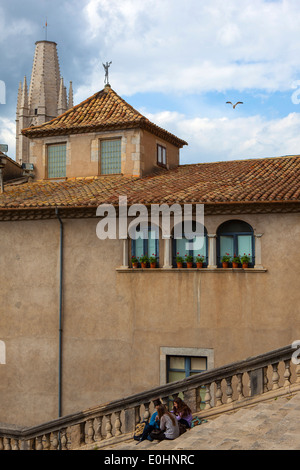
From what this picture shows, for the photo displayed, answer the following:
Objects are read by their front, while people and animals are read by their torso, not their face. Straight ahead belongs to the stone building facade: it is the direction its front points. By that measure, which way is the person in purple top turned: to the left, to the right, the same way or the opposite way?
to the right

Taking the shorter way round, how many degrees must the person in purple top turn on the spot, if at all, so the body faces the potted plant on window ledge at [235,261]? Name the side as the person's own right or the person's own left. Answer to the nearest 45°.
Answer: approximately 90° to the person's own right

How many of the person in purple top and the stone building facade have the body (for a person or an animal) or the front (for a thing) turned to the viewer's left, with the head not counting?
1

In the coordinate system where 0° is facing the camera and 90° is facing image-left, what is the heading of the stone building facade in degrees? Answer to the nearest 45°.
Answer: approximately 0°

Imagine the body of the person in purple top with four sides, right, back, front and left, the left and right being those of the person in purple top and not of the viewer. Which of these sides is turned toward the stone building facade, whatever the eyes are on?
right

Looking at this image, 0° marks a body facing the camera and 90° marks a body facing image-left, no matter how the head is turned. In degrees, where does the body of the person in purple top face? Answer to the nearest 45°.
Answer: approximately 90°

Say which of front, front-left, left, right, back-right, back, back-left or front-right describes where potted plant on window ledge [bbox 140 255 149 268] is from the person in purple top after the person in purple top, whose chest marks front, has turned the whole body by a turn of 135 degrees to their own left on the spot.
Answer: back-left

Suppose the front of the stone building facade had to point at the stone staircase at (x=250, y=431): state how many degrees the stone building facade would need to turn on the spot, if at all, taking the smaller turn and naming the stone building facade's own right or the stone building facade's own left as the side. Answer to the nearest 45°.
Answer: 0° — it already faces it
